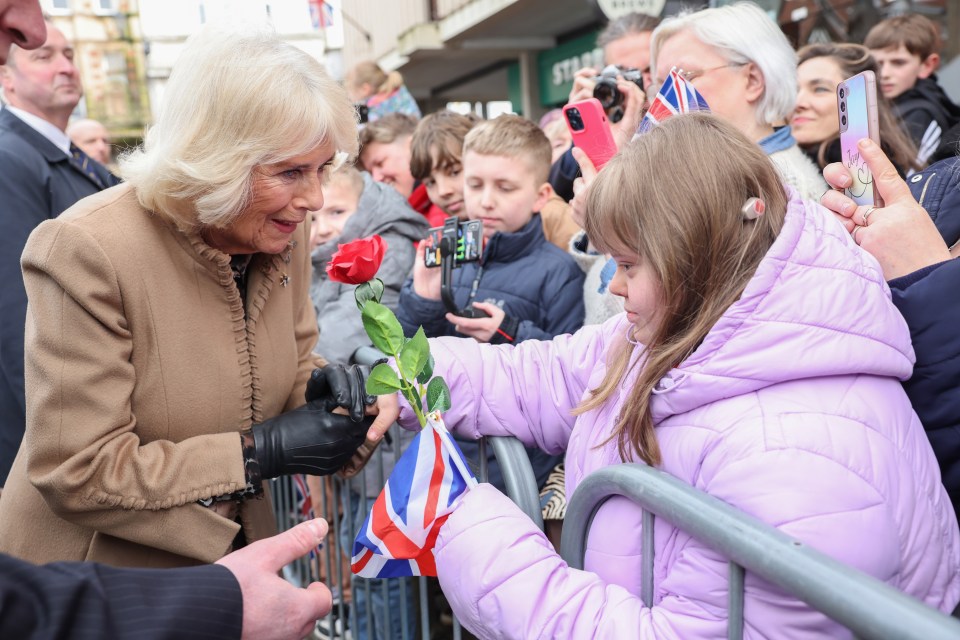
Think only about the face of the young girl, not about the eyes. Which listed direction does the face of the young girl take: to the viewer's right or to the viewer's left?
to the viewer's left

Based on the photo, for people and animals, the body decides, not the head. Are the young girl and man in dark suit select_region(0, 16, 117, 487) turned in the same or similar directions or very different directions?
very different directions

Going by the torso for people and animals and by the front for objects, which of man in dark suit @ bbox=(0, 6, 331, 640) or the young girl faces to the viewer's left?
the young girl

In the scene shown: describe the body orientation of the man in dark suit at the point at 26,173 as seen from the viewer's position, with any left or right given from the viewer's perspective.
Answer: facing the viewer and to the right of the viewer

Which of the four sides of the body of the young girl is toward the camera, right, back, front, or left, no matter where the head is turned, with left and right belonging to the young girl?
left

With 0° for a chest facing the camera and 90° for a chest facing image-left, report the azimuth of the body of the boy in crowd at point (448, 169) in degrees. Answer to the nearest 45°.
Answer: approximately 45°

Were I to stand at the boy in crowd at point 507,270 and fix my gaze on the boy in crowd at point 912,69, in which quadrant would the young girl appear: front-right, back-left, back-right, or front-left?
back-right

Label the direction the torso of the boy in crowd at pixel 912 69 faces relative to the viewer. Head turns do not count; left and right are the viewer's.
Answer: facing the viewer and to the left of the viewer
